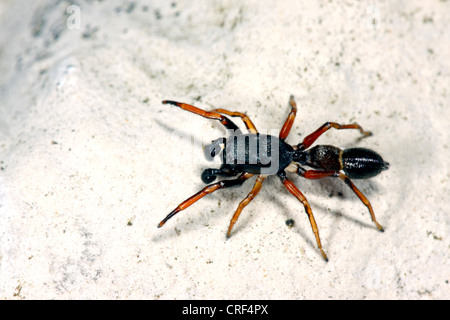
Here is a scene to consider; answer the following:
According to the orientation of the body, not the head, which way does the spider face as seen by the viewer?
to the viewer's left
